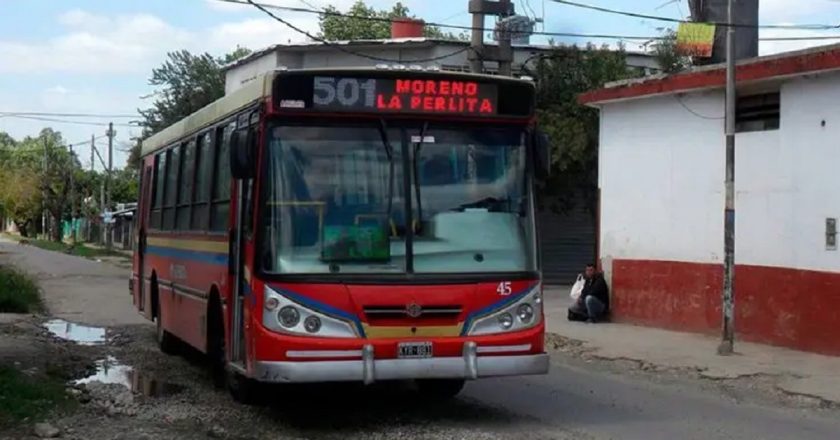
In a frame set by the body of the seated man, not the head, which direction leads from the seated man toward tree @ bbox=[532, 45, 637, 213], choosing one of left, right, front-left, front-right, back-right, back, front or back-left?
back-right

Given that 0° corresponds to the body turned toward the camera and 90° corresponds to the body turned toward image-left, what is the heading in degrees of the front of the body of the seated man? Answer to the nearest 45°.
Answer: approximately 45°

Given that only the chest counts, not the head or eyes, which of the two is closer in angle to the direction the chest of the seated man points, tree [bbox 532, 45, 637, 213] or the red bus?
the red bus

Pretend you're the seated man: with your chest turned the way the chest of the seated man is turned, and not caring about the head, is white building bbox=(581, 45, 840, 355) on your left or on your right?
on your left

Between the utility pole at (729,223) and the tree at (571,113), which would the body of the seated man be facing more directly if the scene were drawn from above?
the utility pole
